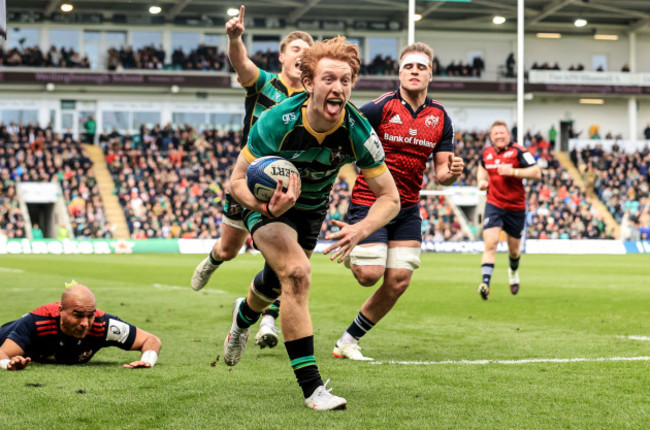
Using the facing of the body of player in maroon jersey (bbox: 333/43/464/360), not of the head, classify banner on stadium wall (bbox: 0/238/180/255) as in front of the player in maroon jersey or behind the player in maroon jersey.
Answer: behind

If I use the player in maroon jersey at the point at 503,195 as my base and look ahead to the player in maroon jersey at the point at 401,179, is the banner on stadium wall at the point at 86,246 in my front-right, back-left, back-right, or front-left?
back-right

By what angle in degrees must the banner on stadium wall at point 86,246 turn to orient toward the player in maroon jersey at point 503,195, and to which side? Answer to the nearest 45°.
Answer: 0° — it already faces them

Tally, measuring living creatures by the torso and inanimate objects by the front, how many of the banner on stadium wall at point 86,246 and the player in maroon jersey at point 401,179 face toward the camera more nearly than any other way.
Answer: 2

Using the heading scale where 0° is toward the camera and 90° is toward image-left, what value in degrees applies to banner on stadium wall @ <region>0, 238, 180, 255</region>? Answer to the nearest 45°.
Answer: approximately 0°

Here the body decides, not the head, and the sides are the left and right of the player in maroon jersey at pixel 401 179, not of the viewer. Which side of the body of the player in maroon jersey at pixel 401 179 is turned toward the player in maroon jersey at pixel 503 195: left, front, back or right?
back

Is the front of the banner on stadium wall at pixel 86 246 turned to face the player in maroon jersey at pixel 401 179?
yes
